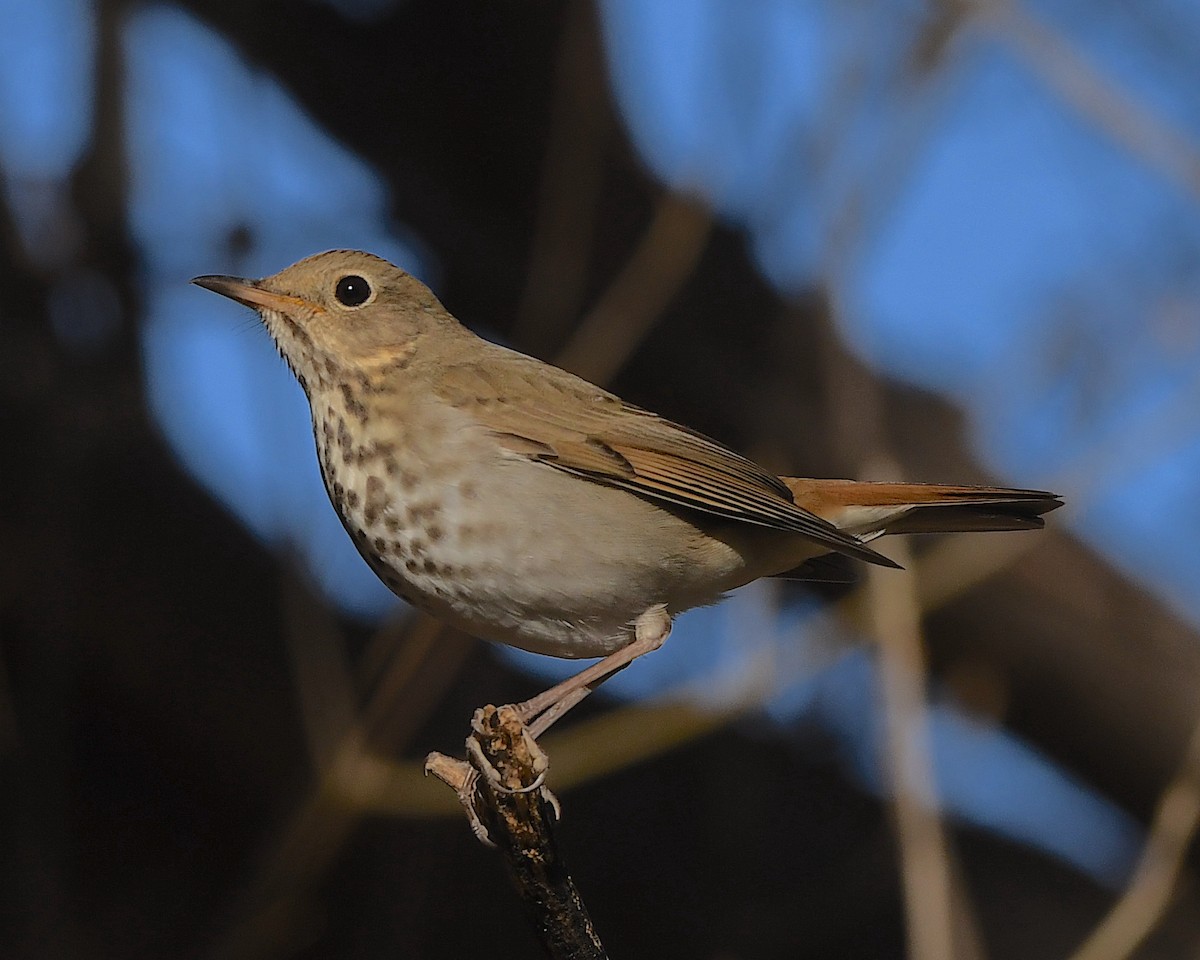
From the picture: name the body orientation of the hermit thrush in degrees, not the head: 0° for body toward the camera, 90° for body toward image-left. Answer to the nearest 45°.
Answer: approximately 90°

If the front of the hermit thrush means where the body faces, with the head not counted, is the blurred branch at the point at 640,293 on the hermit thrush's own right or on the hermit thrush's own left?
on the hermit thrush's own right

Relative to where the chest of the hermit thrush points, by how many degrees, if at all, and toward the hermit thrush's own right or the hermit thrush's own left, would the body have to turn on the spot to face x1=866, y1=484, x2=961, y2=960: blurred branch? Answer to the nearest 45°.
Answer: approximately 135° to the hermit thrush's own right

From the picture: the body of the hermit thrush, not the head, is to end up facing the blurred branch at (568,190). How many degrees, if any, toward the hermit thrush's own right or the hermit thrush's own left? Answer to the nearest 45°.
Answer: approximately 90° to the hermit thrush's own right
